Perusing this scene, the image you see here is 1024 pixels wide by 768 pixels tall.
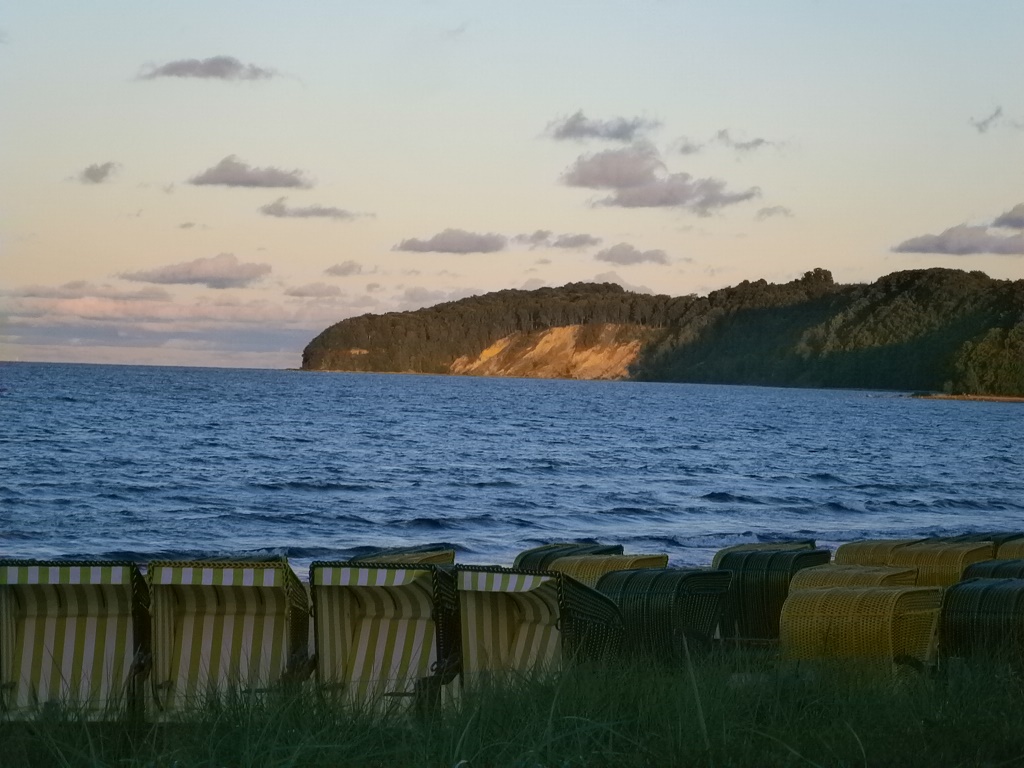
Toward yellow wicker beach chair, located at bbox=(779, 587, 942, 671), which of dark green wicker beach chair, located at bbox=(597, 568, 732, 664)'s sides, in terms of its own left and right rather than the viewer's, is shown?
right

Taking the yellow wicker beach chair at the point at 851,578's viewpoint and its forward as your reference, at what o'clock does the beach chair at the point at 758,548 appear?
The beach chair is roughly at 10 o'clock from the yellow wicker beach chair.

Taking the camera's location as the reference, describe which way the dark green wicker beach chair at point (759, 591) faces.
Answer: facing away from the viewer and to the right of the viewer

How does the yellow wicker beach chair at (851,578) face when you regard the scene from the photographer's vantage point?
facing away from the viewer and to the right of the viewer

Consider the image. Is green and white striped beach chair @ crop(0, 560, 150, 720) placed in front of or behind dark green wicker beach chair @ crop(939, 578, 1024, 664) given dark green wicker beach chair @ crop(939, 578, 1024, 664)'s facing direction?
behind

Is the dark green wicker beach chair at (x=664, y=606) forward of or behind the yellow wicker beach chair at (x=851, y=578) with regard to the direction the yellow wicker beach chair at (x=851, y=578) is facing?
behind

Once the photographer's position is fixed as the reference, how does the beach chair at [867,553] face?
facing away from the viewer and to the right of the viewer
